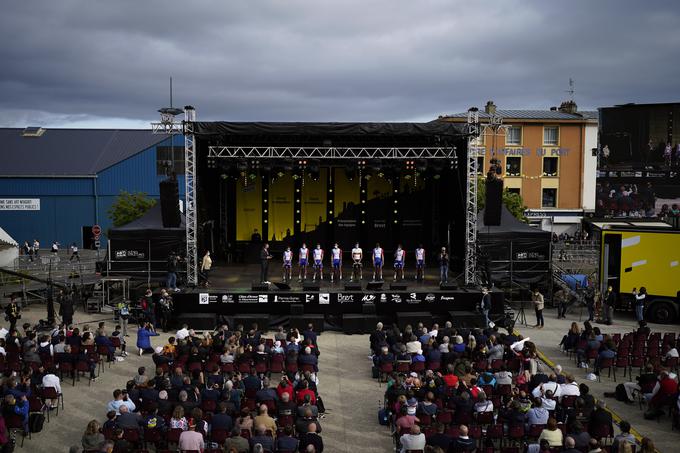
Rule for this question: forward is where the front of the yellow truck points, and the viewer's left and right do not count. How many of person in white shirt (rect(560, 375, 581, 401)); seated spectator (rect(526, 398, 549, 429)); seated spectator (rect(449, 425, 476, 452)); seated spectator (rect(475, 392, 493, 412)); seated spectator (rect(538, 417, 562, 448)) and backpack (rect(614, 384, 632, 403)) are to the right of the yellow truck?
6

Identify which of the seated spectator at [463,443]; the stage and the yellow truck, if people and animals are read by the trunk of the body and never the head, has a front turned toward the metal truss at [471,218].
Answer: the seated spectator

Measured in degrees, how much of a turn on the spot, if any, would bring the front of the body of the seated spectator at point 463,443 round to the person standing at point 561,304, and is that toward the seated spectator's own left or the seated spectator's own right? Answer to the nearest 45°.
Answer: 0° — they already face them

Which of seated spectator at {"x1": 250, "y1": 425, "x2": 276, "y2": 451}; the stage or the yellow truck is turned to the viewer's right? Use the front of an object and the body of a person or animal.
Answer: the yellow truck

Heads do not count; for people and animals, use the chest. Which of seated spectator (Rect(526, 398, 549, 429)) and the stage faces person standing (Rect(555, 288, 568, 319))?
the seated spectator

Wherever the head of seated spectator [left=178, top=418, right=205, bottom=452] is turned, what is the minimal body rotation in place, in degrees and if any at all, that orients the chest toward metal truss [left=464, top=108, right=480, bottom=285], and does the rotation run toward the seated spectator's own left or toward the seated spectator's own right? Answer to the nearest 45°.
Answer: approximately 45° to the seated spectator's own right

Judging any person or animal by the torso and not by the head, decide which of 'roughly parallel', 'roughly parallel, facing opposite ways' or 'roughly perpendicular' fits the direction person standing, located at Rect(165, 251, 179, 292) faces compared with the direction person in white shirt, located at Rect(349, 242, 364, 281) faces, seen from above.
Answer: roughly perpendicular

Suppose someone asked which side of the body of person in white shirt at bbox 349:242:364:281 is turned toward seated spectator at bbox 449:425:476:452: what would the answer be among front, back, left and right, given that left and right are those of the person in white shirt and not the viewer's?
front

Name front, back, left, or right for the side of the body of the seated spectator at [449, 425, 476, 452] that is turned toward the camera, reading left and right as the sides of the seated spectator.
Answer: back

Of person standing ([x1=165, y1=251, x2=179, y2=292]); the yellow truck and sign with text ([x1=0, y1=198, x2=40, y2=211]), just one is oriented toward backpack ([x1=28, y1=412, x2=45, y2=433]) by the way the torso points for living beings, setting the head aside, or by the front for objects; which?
the sign with text

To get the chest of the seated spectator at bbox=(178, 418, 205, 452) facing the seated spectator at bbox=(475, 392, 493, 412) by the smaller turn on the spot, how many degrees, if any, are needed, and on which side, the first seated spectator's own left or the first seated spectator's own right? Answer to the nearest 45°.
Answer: approximately 90° to the first seated spectator's own right

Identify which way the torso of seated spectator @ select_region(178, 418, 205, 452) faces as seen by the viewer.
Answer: away from the camera

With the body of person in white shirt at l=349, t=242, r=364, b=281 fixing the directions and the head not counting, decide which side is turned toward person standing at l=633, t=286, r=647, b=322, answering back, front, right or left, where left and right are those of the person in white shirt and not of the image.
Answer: left

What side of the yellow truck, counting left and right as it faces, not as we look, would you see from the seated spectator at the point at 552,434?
right

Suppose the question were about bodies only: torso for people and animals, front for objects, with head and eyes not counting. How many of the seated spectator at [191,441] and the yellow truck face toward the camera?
0

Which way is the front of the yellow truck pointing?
to the viewer's right
